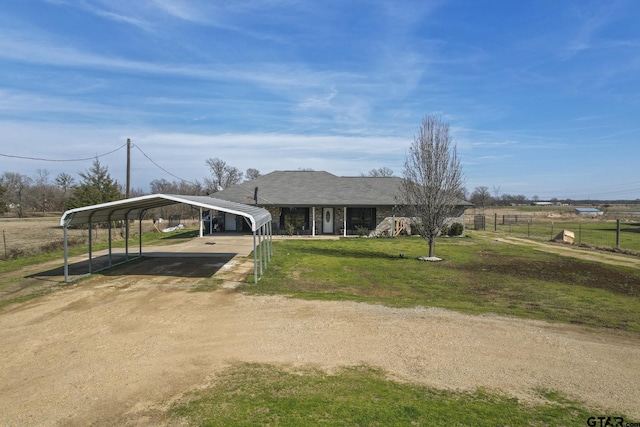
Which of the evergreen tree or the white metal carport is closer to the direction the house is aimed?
the white metal carport

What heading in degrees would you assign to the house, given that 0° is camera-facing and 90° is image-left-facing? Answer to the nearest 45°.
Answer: approximately 0°

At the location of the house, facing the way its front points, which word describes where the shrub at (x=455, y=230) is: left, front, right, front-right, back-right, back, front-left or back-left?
left

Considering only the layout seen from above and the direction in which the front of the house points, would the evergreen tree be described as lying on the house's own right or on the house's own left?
on the house's own right

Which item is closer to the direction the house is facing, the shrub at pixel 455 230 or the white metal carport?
the white metal carport

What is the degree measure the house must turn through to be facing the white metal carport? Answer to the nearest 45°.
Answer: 0° — it already faces it
